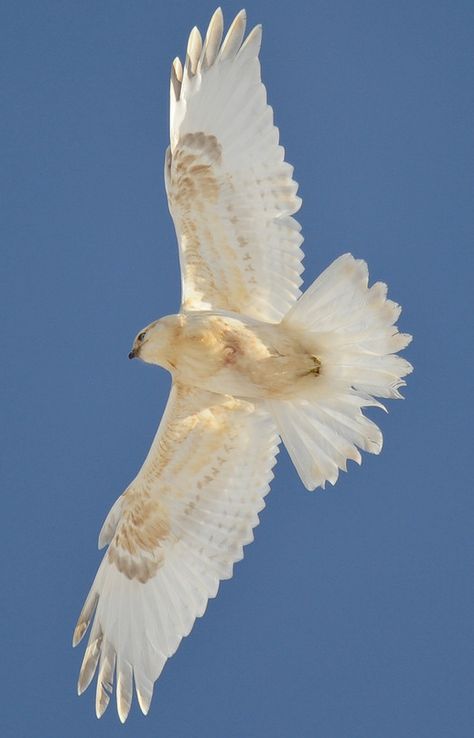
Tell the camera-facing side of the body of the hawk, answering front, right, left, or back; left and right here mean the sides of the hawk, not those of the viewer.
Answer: left
